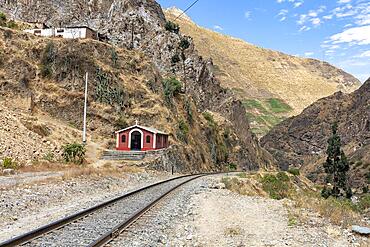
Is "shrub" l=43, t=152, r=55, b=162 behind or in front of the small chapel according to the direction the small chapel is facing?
in front

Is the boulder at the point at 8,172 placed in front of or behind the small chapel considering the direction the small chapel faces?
in front

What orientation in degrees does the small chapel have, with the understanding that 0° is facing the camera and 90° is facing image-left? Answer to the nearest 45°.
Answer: approximately 0°

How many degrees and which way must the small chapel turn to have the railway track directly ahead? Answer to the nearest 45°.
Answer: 0° — it already faces it

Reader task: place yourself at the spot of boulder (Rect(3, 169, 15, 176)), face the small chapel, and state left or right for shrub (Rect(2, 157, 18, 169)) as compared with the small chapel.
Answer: left
